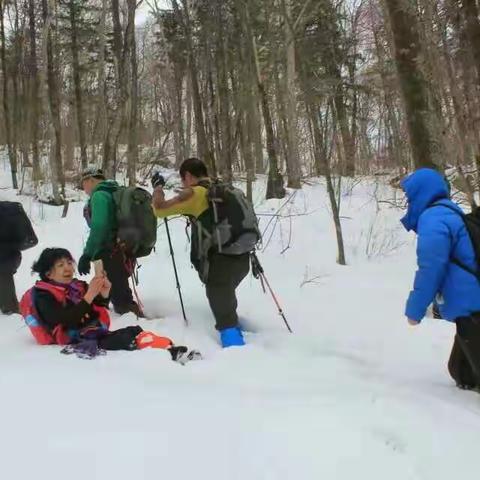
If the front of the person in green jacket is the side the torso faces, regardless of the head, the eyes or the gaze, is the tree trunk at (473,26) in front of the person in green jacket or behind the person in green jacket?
behind

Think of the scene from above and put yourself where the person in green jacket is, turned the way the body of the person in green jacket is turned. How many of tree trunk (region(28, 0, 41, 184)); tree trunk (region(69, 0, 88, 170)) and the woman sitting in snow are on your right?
2

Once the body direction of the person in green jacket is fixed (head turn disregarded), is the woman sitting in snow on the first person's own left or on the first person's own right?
on the first person's own left

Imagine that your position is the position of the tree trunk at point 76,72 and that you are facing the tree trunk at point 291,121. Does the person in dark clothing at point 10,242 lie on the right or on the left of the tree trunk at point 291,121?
right

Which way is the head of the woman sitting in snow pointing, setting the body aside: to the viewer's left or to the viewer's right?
to the viewer's right

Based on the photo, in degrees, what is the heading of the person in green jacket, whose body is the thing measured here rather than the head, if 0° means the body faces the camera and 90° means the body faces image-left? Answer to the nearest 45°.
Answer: approximately 90°

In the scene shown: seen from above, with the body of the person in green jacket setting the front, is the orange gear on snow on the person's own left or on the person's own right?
on the person's own left

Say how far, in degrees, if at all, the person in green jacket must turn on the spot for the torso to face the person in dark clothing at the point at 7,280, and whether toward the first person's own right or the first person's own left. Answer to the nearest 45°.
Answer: approximately 45° to the first person's own right

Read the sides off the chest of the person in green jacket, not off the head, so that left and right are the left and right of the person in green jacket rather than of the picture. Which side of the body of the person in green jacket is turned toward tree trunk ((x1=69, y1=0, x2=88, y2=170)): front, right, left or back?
right

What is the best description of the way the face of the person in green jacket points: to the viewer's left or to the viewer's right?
to the viewer's left

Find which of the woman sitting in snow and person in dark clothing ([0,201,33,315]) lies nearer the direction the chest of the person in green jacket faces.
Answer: the person in dark clothing
